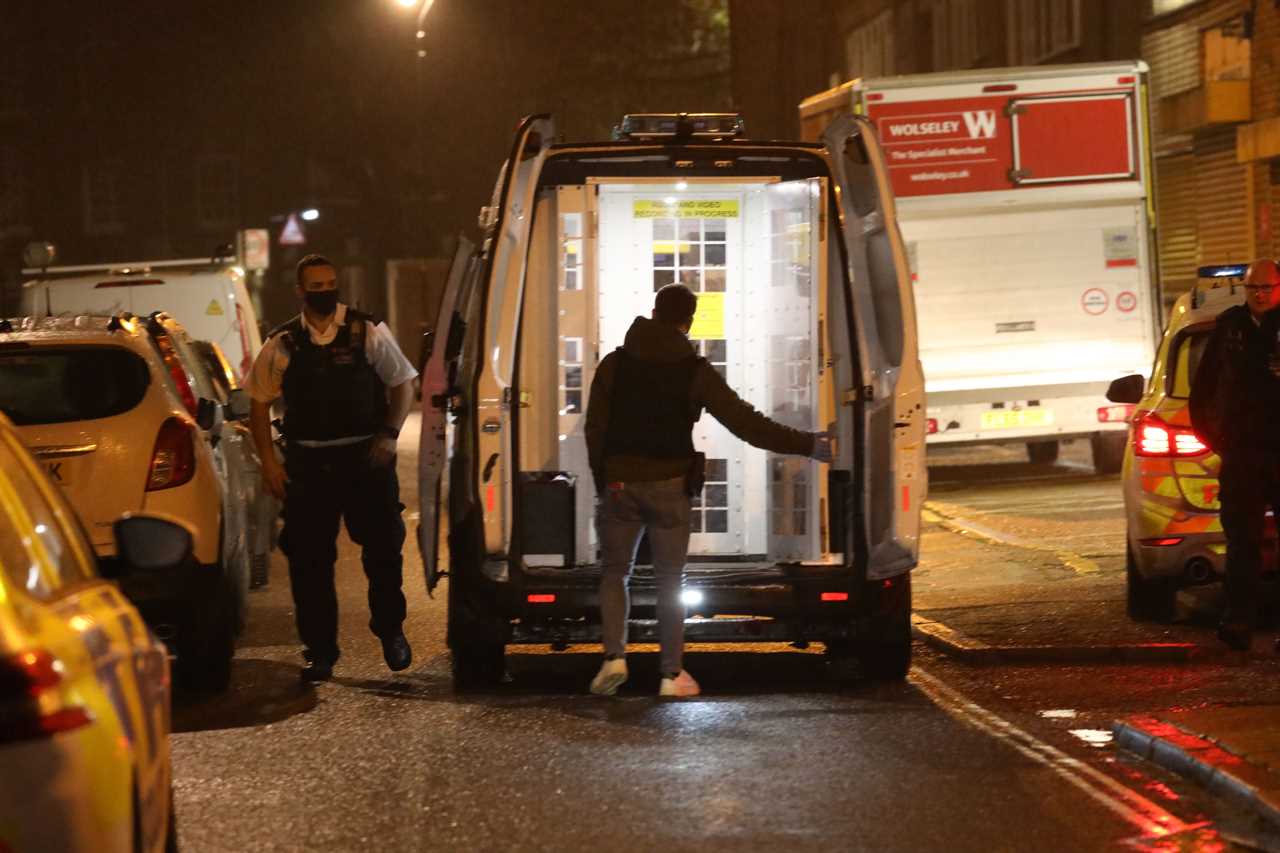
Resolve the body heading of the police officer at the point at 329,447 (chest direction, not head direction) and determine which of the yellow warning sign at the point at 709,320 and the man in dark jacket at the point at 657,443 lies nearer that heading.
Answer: the man in dark jacket

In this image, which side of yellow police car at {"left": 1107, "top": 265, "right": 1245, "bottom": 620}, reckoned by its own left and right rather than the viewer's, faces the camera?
back

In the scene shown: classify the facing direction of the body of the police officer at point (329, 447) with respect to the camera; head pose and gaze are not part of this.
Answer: toward the camera

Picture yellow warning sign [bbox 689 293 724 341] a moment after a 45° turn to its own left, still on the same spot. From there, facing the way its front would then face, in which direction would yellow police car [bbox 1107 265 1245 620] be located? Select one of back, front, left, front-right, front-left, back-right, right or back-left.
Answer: front-left

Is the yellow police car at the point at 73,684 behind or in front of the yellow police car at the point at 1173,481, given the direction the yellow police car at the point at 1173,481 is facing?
behind

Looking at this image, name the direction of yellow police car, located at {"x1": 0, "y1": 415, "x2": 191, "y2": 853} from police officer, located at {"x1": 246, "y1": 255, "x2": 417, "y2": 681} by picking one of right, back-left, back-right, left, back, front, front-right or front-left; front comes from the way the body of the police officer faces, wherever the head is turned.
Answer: front

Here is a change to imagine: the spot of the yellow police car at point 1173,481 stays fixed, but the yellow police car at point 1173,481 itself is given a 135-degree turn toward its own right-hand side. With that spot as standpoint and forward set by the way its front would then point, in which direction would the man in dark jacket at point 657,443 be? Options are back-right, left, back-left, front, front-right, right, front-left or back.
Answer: right

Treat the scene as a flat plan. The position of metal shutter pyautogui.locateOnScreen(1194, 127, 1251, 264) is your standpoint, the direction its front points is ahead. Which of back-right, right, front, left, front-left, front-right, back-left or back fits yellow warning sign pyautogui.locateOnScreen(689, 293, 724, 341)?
front-left

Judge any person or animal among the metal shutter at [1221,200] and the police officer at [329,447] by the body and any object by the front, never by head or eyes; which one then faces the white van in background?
the metal shutter

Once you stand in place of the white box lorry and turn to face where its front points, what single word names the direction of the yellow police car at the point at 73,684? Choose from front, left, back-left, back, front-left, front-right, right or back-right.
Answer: back-left

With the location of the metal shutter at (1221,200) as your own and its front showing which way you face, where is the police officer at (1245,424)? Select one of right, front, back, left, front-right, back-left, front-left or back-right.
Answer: front-left

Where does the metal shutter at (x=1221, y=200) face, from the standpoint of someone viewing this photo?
facing the viewer and to the left of the viewer

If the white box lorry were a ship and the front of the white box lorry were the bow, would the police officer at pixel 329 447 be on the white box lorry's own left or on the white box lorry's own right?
on the white box lorry's own left

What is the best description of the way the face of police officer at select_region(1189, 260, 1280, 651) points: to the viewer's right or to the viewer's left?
to the viewer's left

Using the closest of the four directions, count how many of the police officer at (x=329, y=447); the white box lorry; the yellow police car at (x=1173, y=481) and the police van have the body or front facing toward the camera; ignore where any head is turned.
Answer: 1

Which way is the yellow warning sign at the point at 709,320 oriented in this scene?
toward the camera

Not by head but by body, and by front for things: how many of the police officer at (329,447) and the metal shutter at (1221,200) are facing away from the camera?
0

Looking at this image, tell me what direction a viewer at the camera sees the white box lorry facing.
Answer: facing away from the viewer and to the left of the viewer

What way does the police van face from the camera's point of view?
away from the camera
